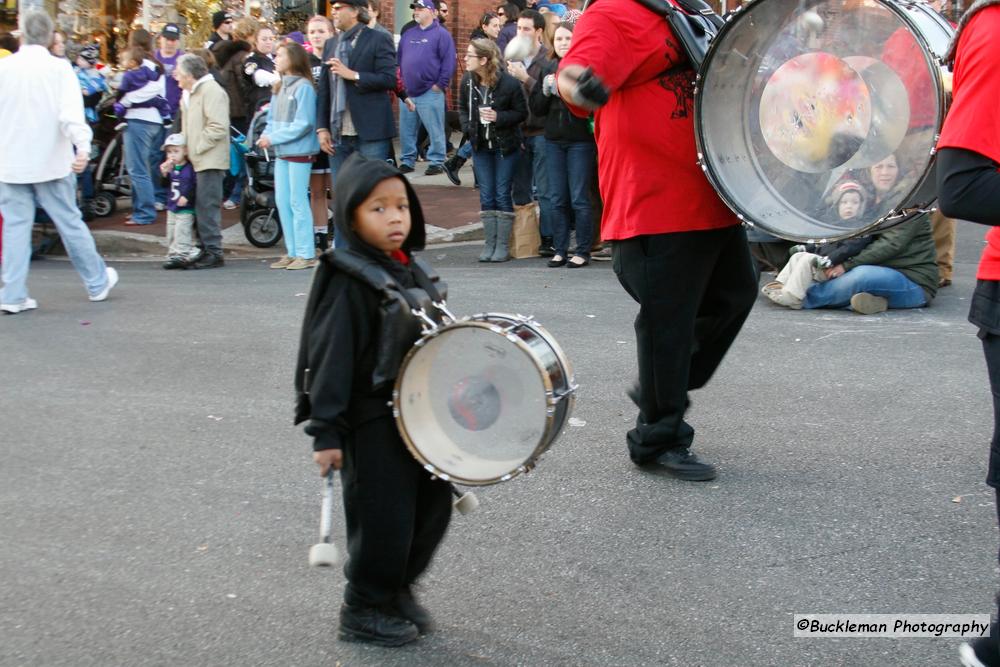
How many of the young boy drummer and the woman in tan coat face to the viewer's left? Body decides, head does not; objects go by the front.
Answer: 1

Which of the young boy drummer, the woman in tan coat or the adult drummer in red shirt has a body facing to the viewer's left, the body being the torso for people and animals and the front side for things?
the woman in tan coat

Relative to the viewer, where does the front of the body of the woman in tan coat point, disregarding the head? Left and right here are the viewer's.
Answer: facing to the left of the viewer

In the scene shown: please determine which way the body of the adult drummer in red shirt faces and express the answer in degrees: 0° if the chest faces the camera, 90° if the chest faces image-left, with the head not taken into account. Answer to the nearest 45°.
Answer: approximately 270°

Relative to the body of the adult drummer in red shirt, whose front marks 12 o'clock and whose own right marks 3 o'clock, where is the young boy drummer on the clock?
The young boy drummer is roughly at 4 o'clock from the adult drummer in red shirt.

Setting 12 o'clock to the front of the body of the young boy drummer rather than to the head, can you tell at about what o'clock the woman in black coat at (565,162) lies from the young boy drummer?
The woman in black coat is roughly at 8 o'clock from the young boy drummer.

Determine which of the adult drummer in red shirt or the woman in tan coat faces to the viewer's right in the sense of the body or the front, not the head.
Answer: the adult drummer in red shirt

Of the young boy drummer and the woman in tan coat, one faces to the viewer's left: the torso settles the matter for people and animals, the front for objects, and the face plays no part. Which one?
the woman in tan coat

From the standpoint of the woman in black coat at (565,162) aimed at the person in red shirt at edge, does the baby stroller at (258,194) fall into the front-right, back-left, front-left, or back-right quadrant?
back-right

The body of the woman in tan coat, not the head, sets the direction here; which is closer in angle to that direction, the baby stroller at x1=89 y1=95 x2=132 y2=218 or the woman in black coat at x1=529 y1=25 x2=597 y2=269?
the baby stroller
